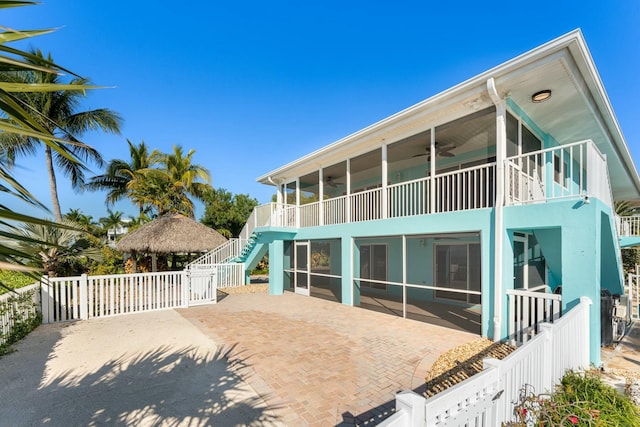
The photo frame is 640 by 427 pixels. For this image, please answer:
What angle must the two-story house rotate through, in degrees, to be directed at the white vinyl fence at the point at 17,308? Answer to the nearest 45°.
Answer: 0° — it already faces it

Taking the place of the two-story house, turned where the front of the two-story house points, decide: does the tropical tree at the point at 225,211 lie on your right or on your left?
on your right

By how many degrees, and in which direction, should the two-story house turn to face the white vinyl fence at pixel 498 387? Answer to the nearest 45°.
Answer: approximately 45° to its left

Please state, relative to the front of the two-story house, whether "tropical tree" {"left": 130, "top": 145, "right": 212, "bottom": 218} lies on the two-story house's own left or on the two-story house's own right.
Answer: on the two-story house's own right

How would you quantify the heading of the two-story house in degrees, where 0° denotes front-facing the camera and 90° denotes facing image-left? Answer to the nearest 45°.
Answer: approximately 45°
